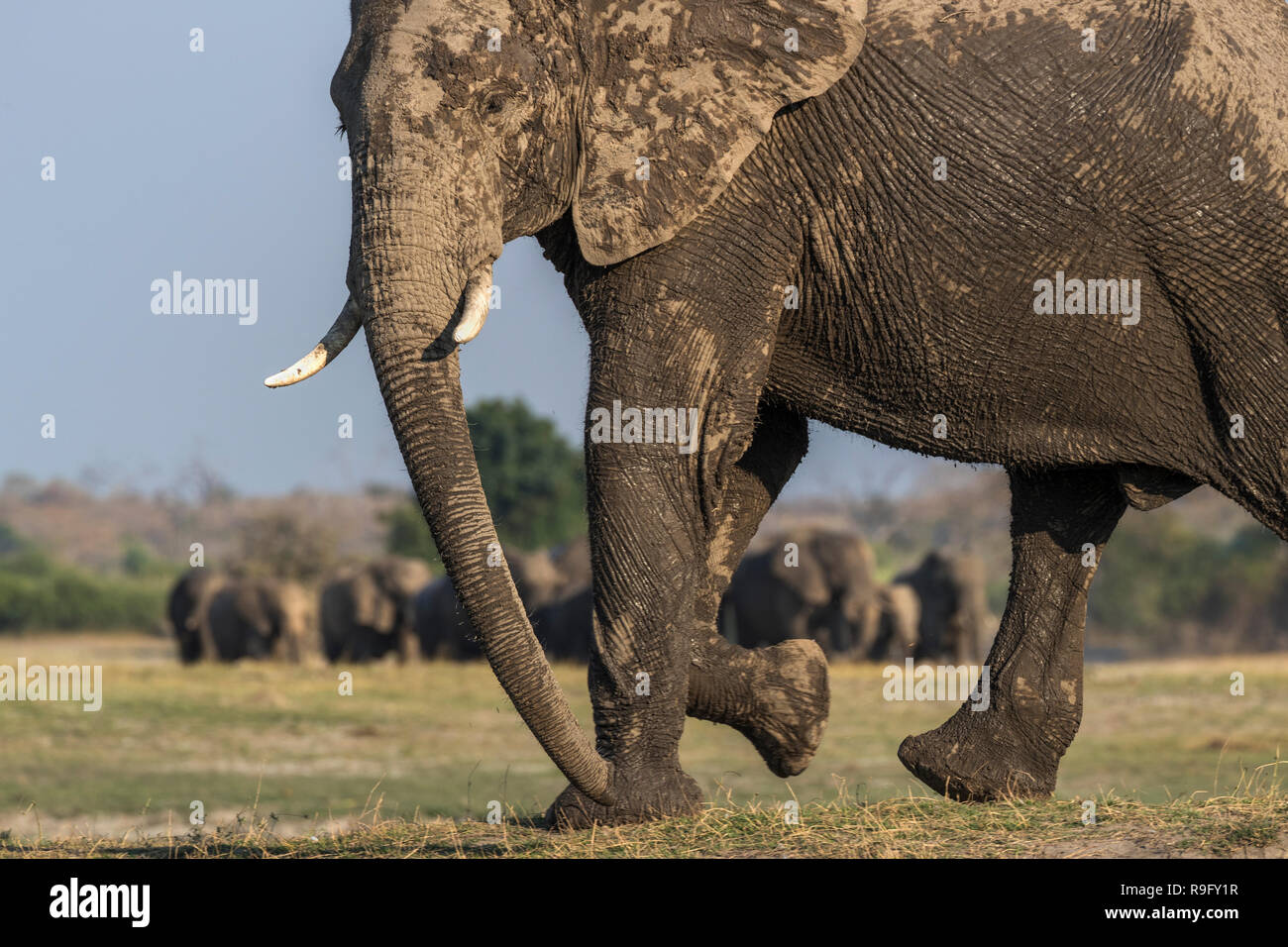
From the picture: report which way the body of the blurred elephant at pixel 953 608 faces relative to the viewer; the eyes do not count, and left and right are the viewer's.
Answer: facing the viewer and to the right of the viewer

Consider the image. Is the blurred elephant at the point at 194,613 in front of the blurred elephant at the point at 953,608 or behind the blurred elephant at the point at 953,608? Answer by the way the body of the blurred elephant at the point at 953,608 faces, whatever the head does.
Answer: behind

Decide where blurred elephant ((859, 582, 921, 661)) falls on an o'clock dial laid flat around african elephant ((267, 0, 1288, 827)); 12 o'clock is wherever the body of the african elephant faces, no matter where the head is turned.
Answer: The blurred elephant is roughly at 3 o'clock from the african elephant.

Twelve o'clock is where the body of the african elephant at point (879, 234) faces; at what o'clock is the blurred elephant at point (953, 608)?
The blurred elephant is roughly at 3 o'clock from the african elephant.

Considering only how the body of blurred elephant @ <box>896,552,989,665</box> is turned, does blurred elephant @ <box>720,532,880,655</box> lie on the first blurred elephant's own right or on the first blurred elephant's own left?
on the first blurred elephant's own right

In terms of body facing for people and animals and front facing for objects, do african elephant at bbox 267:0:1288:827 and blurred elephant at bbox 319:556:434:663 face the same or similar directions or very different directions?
very different directions

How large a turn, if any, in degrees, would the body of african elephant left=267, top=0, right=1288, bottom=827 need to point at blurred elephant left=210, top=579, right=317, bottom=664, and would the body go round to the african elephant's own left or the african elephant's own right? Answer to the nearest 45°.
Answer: approximately 90° to the african elephant's own right

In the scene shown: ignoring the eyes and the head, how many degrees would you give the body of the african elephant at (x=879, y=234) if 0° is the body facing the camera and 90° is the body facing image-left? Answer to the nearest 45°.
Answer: approximately 90°
